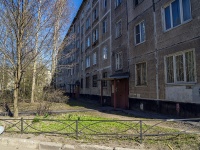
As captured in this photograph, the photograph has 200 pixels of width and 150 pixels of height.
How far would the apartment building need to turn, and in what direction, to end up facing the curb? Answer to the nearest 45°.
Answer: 0° — it already faces it

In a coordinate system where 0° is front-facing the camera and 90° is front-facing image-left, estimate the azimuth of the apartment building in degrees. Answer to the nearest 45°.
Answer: approximately 45°

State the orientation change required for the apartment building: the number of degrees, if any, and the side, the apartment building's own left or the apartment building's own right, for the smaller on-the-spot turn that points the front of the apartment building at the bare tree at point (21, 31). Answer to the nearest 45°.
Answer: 0° — it already faces it
